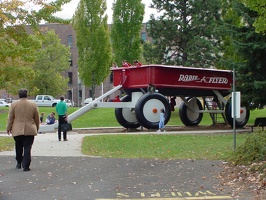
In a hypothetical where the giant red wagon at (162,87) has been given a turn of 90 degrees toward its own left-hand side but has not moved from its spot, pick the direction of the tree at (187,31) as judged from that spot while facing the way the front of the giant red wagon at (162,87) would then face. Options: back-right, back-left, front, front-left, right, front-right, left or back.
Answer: back-left

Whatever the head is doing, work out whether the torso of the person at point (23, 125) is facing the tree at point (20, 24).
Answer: yes

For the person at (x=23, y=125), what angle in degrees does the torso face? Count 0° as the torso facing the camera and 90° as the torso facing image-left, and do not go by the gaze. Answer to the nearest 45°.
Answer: approximately 180°

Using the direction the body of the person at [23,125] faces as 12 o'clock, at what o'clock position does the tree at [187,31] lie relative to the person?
The tree is roughly at 1 o'clock from the person.

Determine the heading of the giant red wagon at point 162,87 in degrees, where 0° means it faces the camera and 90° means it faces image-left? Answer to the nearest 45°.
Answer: approximately 45°

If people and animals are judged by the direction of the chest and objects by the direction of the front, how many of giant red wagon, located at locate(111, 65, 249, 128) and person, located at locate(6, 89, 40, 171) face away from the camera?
1

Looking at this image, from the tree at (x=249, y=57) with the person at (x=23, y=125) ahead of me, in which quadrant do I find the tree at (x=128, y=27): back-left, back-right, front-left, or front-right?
back-right

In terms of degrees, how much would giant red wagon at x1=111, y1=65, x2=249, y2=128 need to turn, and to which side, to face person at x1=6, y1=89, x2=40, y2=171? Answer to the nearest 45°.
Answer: approximately 45° to its left

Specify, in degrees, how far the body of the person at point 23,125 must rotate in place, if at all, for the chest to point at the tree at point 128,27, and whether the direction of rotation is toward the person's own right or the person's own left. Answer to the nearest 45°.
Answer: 0° — they already face it

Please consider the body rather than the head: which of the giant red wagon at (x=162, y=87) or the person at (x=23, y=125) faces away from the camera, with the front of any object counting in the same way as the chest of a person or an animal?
the person

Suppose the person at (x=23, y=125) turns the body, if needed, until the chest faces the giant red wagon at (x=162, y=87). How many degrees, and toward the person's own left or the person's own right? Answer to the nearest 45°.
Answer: approximately 45° to the person's own right
